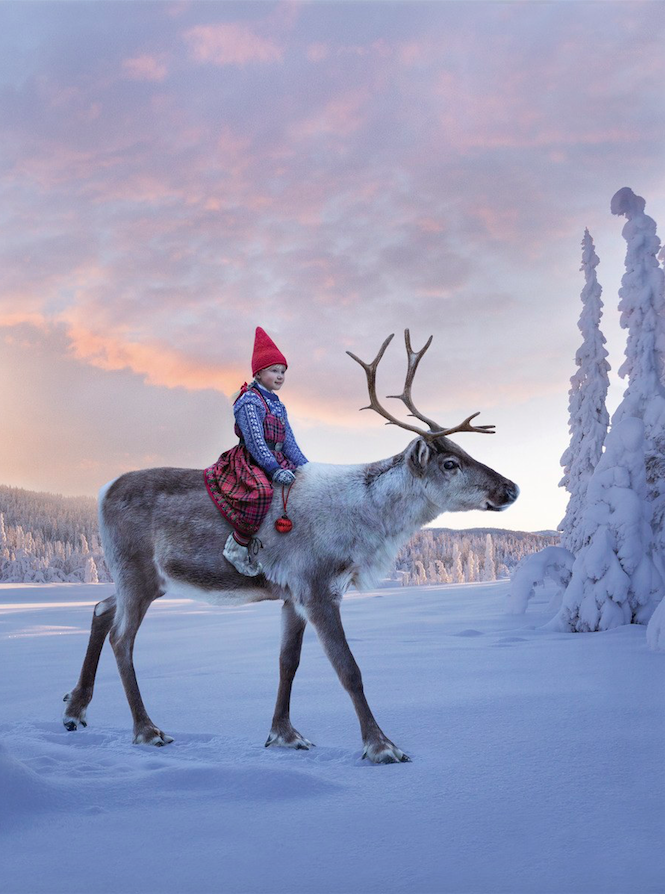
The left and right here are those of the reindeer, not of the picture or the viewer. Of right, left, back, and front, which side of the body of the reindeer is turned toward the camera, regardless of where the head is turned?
right

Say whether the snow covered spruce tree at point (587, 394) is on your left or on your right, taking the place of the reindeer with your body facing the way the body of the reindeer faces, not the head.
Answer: on your left

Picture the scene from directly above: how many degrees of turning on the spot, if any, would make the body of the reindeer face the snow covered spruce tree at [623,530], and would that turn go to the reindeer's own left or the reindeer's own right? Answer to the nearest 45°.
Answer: approximately 45° to the reindeer's own left
